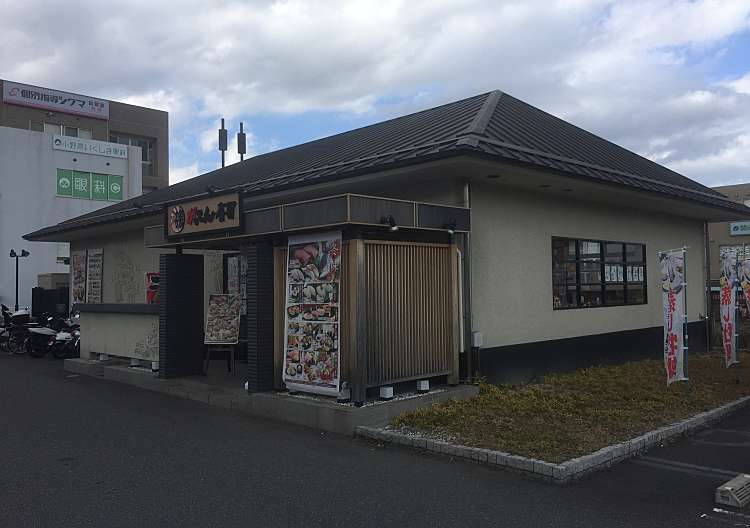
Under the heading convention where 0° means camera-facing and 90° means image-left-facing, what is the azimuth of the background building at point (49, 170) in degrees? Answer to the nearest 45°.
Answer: approximately 315°

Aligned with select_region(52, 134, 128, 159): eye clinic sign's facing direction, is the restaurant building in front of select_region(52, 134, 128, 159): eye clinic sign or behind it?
in front

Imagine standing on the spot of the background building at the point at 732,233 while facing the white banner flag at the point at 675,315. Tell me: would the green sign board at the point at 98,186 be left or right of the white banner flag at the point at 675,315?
right

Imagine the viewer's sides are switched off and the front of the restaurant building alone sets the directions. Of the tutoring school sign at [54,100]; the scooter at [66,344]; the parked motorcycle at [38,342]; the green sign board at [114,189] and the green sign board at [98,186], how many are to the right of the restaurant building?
5

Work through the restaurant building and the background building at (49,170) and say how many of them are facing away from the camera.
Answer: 0

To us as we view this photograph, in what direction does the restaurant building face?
facing the viewer and to the left of the viewer

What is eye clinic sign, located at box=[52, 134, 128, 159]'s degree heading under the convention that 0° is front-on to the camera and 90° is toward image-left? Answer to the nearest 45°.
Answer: approximately 315°

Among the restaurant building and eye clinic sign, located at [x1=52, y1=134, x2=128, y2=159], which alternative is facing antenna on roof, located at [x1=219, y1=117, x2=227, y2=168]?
the eye clinic sign

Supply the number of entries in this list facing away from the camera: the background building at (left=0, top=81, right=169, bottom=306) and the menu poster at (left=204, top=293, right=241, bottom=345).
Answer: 0

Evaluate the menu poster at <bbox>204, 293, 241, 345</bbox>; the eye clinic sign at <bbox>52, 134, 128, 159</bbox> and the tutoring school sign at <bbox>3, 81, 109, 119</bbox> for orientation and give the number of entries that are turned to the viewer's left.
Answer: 0

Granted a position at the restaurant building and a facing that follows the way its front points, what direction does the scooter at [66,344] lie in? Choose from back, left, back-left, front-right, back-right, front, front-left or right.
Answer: right

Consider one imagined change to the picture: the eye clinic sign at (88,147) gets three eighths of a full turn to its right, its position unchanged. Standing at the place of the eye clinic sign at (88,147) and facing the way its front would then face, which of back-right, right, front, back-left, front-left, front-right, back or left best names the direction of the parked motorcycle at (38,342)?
left

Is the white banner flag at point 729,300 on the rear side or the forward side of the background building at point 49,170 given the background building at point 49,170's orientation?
on the forward side

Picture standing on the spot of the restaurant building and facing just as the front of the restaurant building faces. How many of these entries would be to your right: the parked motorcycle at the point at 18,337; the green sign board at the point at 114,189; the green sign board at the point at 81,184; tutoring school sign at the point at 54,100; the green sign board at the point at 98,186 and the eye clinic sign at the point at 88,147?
6

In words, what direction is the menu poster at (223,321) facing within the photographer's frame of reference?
facing the viewer

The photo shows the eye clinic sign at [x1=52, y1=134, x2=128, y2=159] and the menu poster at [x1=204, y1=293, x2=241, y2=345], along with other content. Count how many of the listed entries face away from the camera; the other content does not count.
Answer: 0

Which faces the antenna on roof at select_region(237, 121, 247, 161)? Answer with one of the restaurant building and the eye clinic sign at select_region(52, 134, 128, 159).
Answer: the eye clinic sign
